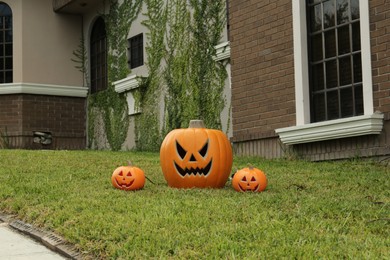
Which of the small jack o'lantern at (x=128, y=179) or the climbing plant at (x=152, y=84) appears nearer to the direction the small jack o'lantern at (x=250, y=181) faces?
the small jack o'lantern

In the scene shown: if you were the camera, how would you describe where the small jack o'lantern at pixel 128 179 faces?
facing the viewer and to the left of the viewer

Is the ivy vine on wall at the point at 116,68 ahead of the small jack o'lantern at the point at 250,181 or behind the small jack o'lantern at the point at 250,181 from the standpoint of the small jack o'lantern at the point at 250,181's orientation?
behind

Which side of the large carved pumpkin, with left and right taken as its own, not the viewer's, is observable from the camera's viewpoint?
front

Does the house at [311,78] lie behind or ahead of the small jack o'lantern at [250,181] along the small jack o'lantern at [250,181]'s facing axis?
behind

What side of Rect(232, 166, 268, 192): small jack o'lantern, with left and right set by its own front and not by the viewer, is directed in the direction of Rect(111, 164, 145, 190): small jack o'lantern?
right

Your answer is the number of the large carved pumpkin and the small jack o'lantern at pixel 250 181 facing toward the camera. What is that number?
2

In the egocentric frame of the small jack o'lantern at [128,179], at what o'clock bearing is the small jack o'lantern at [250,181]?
the small jack o'lantern at [250,181] is roughly at 8 o'clock from the small jack o'lantern at [128,179].

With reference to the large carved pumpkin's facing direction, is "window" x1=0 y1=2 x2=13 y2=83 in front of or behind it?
behind
